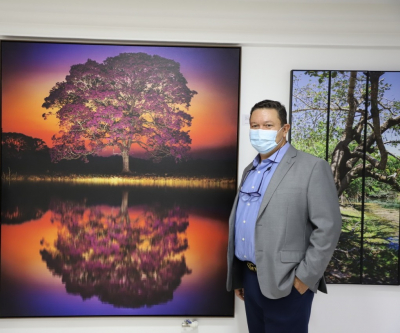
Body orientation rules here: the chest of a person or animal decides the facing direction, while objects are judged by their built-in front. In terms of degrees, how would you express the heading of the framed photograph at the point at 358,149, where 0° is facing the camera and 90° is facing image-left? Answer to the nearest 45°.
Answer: approximately 0°

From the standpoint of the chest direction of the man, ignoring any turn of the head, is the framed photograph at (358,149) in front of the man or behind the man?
behind

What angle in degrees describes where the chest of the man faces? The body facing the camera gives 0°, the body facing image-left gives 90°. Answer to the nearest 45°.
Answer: approximately 45°
